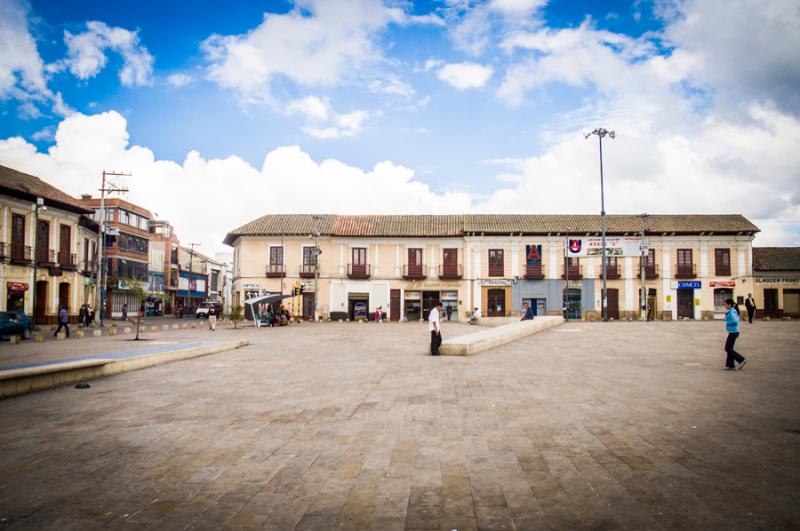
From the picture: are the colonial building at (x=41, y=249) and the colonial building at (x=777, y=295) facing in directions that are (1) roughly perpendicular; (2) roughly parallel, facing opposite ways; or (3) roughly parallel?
roughly perpendicular

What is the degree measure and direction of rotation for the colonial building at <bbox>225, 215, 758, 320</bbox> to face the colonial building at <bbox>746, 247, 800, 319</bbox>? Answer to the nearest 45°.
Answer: approximately 90° to its left

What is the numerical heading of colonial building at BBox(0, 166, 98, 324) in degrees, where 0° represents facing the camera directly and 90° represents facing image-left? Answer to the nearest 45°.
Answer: approximately 315°

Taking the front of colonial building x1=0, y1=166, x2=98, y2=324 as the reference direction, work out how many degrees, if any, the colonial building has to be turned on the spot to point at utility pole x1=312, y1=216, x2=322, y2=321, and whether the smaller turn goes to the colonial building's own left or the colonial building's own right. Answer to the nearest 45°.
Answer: approximately 45° to the colonial building's own left

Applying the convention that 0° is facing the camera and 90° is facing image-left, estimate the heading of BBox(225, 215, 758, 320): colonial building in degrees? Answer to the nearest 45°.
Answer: approximately 0°

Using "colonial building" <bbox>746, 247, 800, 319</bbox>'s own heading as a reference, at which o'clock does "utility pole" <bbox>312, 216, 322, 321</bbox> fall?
The utility pole is roughly at 2 o'clock from the colonial building.
